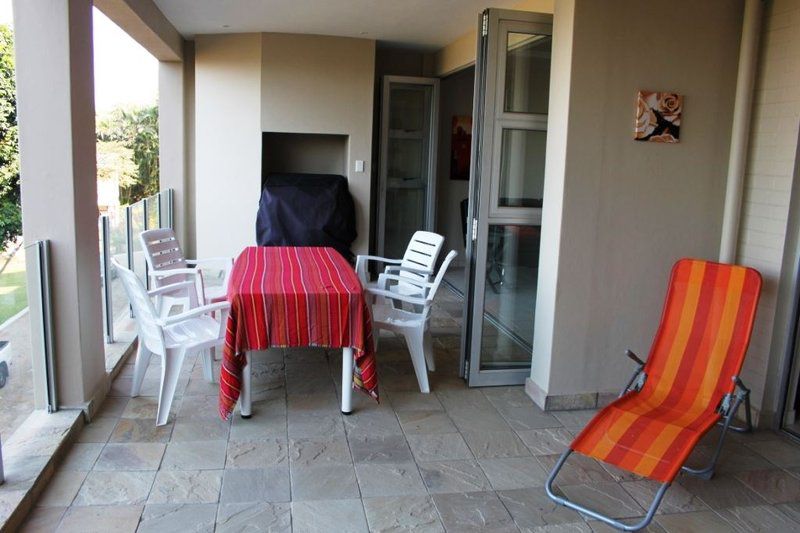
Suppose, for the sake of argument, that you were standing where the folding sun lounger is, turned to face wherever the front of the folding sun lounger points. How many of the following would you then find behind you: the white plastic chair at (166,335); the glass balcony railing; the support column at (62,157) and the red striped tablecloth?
0

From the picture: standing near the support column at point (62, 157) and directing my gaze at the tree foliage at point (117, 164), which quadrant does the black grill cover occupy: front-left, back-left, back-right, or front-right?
front-right

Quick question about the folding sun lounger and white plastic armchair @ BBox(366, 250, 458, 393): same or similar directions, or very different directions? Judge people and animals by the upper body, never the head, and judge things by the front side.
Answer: same or similar directions

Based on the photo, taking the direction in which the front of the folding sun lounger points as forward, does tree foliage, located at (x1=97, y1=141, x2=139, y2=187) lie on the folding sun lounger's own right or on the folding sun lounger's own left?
on the folding sun lounger's own right

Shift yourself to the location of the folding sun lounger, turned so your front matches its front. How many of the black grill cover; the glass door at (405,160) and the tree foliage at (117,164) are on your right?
3

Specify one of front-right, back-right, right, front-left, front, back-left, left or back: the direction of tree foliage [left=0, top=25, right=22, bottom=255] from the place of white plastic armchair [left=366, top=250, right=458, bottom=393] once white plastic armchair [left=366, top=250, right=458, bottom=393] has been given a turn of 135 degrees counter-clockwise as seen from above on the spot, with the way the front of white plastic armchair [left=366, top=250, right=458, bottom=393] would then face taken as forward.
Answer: back

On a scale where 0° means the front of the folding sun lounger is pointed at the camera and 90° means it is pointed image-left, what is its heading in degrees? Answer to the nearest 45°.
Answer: approximately 45°

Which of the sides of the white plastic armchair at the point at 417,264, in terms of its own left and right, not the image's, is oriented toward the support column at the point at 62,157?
front

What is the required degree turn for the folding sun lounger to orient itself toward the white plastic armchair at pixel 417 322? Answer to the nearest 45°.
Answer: approximately 45° to its right

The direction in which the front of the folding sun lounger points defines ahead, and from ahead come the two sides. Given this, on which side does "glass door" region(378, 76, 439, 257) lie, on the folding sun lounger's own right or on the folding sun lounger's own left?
on the folding sun lounger's own right

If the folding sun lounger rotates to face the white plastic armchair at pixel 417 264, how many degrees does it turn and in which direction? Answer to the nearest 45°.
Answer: approximately 90° to its right

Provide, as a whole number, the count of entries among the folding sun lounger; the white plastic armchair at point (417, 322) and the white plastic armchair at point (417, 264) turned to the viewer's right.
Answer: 0

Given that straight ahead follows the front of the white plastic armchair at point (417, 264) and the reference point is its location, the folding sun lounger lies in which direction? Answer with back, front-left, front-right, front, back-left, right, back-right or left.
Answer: left

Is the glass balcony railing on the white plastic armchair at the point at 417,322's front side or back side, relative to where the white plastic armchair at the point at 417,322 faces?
on the front side

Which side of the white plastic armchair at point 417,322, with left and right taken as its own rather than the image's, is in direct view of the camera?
left

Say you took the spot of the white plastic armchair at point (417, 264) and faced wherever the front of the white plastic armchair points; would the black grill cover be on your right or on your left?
on your right

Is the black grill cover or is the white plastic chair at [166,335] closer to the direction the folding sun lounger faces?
the white plastic chair

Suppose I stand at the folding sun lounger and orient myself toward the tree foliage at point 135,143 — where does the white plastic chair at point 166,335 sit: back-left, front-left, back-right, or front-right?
front-left

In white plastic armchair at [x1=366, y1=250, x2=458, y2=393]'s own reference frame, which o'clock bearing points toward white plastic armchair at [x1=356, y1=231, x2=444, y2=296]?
white plastic armchair at [x1=356, y1=231, x2=444, y2=296] is roughly at 3 o'clock from white plastic armchair at [x1=366, y1=250, x2=458, y2=393].
